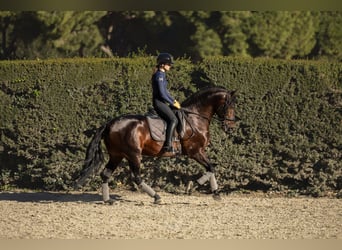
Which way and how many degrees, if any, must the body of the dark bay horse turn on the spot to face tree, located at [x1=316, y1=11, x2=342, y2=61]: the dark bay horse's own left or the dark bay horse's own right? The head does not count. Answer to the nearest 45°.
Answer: approximately 45° to the dark bay horse's own left

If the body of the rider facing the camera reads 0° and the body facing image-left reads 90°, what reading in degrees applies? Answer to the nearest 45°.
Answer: approximately 270°

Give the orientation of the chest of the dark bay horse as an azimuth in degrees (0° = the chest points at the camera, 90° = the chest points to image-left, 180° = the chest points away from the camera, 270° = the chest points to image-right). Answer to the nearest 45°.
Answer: approximately 270°

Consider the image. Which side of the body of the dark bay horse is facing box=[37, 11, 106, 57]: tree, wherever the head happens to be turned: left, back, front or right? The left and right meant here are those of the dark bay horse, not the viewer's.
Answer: left

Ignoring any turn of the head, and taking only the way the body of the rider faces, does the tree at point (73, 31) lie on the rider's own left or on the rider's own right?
on the rider's own left

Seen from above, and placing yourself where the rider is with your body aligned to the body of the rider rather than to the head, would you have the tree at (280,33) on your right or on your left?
on your left

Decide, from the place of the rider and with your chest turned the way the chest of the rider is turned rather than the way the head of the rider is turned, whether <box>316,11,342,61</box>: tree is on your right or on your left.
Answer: on your left

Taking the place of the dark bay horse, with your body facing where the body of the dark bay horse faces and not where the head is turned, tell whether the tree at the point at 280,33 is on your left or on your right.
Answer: on your left

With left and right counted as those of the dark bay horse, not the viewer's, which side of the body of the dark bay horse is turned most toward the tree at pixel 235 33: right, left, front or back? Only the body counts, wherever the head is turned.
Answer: left
